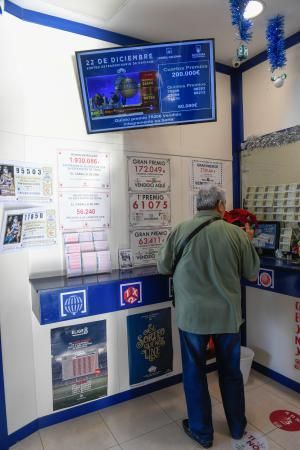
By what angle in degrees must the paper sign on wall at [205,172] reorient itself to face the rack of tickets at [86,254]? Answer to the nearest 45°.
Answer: approximately 90° to its right

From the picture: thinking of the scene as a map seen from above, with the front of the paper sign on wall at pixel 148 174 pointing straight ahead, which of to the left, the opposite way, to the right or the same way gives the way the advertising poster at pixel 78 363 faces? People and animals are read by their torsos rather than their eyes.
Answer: the same way

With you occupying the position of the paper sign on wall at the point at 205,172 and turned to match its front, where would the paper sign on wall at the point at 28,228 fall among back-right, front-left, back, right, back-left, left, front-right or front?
right

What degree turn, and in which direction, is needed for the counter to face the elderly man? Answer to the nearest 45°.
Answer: approximately 45° to its left

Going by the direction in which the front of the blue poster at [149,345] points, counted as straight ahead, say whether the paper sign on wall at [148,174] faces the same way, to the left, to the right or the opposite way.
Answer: the same way

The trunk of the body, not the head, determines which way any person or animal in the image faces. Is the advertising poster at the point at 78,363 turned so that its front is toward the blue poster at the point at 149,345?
no

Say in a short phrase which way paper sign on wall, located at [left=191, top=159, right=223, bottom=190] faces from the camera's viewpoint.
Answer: facing the viewer and to the right of the viewer

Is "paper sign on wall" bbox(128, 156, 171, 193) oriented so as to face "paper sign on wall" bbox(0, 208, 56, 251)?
no

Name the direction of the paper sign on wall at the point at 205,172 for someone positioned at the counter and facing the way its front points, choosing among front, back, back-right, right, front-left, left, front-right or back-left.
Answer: left

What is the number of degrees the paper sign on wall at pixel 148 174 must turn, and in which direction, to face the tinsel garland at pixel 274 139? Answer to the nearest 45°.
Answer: approximately 45° to its left

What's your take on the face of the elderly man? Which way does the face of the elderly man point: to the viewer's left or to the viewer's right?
to the viewer's right

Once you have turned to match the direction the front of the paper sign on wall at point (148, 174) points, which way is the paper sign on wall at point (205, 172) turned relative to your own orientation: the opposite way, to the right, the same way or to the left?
the same way

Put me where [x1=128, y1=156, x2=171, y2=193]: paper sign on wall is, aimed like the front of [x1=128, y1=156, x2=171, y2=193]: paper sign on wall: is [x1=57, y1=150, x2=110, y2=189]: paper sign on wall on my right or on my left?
on my right

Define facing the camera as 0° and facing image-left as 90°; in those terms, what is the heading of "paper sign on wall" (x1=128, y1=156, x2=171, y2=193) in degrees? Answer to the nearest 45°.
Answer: approximately 315°

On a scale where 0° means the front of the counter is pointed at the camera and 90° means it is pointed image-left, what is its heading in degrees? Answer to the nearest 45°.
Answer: approximately 315°
